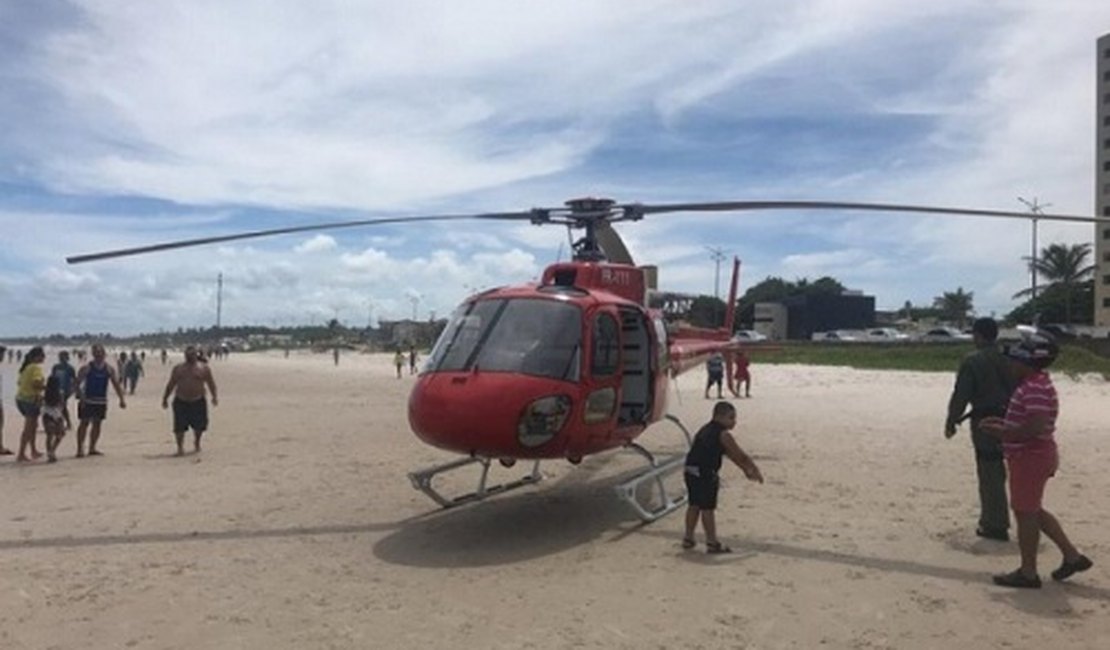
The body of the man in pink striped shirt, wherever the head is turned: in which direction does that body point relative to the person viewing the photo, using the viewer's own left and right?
facing to the left of the viewer

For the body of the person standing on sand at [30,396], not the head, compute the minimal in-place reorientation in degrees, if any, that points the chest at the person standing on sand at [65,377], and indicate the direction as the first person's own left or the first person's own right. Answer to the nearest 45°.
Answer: approximately 90° to the first person's own left

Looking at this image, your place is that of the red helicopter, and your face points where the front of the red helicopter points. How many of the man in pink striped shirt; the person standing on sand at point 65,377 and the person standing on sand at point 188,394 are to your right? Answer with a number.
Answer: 2

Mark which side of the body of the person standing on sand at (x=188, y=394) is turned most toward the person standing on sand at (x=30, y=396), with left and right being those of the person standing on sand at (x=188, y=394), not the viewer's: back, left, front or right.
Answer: right

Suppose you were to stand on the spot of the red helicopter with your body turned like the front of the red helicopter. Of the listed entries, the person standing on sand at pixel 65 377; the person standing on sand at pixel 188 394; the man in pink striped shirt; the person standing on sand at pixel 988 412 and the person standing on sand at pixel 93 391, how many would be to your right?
3

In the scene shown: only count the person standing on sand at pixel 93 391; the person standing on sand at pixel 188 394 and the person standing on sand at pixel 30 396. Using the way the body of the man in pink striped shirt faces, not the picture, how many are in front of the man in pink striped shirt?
3

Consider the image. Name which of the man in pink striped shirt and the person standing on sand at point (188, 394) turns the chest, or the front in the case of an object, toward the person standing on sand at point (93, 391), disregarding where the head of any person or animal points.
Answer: the man in pink striped shirt

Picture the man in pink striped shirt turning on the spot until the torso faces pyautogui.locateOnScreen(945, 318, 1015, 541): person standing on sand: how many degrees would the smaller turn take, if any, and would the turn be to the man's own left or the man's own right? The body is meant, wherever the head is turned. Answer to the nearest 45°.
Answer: approximately 90° to the man's own right
